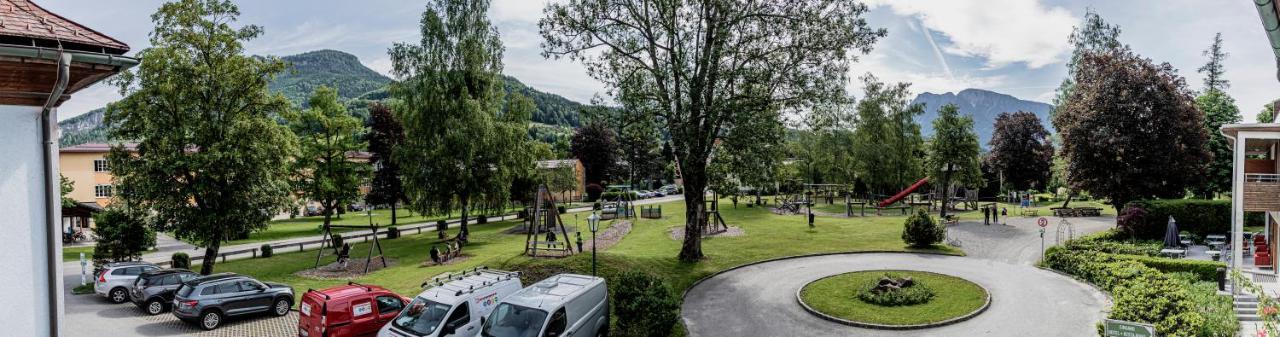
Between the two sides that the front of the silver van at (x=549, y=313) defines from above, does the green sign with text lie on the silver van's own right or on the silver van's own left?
on the silver van's own left

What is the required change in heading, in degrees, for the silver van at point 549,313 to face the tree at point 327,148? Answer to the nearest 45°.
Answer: approximately 90° to its right

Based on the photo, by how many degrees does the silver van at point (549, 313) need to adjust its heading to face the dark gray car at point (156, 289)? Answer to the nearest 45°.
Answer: approximately 90° to its right

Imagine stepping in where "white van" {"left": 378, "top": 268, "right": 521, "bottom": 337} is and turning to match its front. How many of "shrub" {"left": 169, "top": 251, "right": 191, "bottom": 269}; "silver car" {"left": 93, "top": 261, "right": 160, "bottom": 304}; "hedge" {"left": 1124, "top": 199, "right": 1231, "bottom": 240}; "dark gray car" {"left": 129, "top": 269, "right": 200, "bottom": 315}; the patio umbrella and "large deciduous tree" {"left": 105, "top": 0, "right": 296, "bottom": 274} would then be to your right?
4

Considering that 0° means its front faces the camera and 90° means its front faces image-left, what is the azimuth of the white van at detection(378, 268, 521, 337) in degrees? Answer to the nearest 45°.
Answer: approximately 45°
